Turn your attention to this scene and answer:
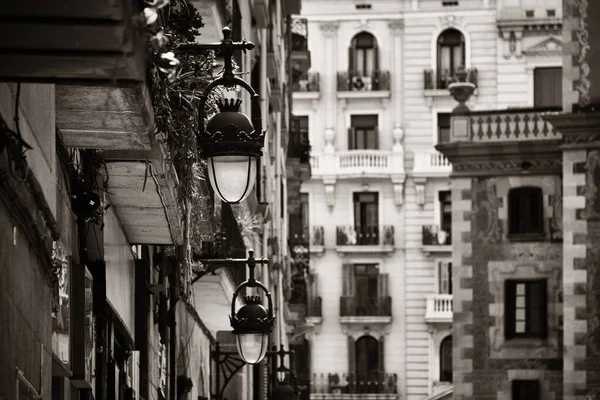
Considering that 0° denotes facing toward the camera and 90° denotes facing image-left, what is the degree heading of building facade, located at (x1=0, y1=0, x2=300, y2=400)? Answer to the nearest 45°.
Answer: approximately 270°
